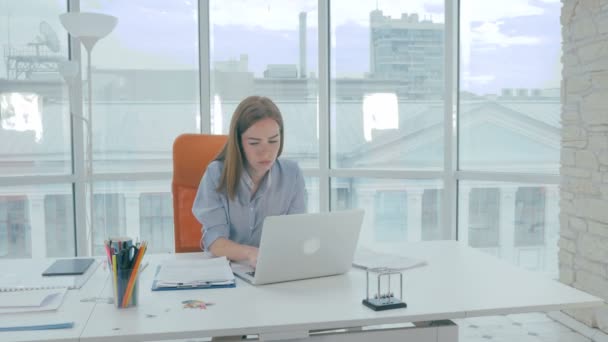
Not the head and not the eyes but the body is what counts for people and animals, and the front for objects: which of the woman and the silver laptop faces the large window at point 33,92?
the silver laptop

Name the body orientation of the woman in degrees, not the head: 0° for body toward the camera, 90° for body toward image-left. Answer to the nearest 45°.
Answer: approximately 315°

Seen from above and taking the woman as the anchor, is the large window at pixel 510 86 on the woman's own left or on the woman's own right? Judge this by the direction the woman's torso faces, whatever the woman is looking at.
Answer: on the woman's own left

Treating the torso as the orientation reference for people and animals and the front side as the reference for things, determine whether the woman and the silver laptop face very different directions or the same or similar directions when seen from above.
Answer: very different directions

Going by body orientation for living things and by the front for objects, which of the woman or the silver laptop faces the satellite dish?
the silver laptop

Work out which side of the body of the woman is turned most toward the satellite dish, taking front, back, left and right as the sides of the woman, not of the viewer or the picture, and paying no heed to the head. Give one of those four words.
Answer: back

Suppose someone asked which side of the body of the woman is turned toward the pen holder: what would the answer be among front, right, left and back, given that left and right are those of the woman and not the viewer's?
right

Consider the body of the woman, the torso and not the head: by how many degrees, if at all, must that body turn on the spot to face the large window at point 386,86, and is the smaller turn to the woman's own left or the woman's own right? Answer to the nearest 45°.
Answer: approximately 90° to the woman's own left

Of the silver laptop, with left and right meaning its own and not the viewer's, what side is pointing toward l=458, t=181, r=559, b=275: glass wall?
right

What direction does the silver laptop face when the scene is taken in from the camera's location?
facing away from the viewer and to the left of the viewer
